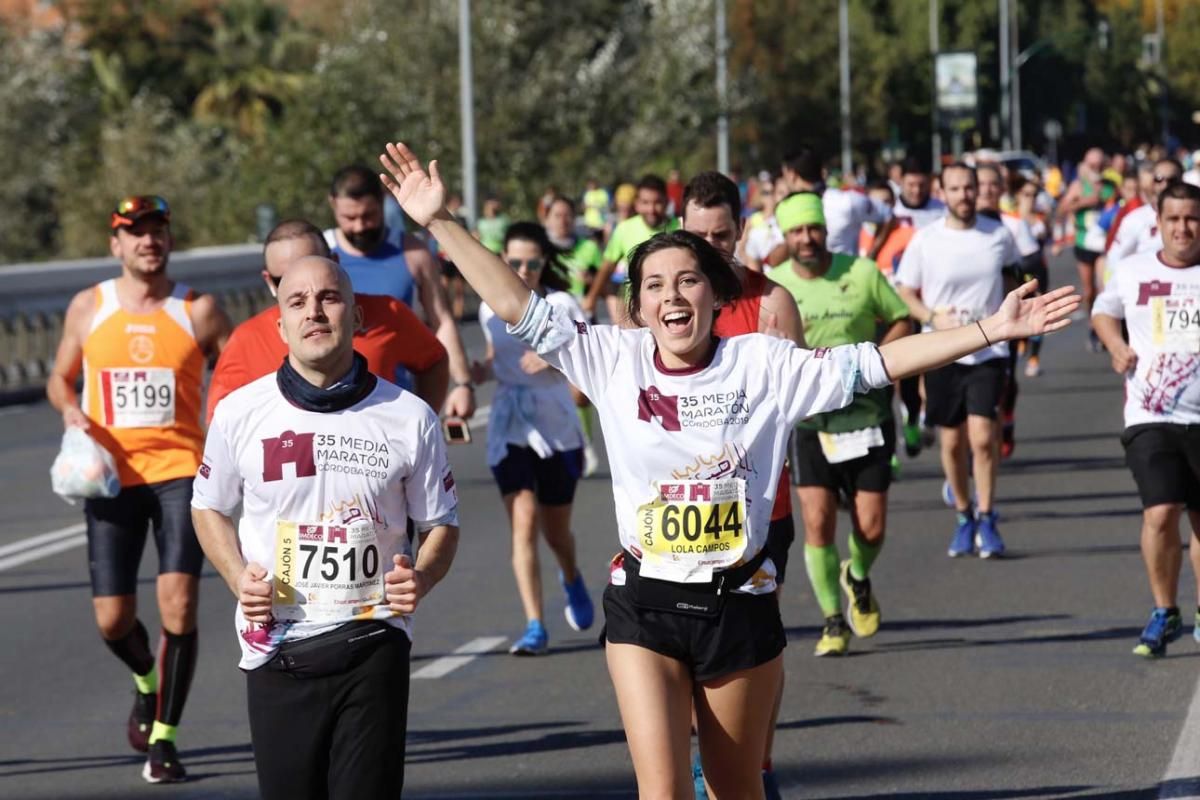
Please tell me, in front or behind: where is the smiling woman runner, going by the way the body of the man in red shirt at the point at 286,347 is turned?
in front

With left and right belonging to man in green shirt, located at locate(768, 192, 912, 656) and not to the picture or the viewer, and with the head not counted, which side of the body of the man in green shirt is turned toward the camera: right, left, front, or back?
front

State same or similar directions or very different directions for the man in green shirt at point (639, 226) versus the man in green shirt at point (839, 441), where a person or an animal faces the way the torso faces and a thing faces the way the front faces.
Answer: same or similar directions

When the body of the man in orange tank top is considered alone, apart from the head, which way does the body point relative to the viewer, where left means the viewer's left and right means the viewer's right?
facing the viewer

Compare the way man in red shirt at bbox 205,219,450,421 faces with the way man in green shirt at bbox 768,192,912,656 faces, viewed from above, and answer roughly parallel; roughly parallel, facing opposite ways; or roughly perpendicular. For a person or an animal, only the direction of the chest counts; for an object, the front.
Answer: roughly parallel

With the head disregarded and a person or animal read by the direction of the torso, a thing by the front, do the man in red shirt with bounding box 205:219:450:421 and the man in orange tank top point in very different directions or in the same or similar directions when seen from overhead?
same or similar directions

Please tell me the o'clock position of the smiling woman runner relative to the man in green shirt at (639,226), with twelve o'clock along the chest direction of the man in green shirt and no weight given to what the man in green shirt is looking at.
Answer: The smiling woman runner is roughly at 12 o'clock from the man in green shirt.

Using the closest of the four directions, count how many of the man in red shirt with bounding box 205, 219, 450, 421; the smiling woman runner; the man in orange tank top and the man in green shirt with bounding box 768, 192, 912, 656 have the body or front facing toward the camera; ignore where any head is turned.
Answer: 4

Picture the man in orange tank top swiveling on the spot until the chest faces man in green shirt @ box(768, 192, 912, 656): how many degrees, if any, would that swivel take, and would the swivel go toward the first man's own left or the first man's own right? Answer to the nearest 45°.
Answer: approximately 90° to the first man's own left

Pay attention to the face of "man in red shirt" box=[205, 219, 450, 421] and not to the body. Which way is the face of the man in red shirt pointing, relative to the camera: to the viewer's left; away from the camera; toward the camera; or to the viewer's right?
toward the camera

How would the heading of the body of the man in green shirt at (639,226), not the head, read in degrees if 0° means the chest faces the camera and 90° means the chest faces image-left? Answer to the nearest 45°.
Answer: approximately 0°

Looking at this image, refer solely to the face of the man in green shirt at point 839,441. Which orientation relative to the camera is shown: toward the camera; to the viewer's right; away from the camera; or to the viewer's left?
toward the camera

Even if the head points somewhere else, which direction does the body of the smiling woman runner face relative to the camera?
toward the camera

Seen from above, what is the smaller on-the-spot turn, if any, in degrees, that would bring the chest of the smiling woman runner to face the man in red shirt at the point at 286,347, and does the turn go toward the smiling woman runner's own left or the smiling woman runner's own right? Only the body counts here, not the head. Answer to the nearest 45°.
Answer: approximately 135° to the smiling woman runner's own right

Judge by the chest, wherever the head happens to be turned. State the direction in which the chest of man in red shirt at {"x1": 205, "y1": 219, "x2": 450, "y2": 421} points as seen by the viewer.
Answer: toward the camera
